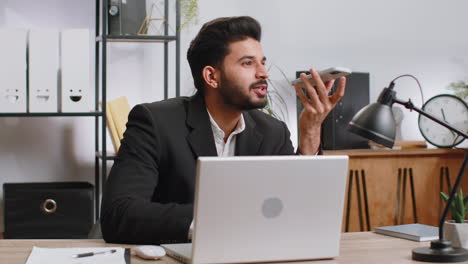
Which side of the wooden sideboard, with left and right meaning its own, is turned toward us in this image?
front

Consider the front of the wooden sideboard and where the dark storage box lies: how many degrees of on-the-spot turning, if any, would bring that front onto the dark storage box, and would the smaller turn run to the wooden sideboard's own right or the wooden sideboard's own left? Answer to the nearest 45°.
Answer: approximately 45° to the wooden sideboard's own right

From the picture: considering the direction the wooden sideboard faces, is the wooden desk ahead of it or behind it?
ahead

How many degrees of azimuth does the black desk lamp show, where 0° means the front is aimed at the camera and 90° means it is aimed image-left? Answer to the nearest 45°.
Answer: approximately 90°

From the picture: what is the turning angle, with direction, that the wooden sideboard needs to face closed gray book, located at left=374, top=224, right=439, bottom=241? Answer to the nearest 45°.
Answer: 0° — it already faces it

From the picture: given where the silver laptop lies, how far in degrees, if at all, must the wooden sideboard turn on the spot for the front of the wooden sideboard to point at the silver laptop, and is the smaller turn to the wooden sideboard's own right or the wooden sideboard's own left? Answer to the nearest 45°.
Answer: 0° — it already faces it

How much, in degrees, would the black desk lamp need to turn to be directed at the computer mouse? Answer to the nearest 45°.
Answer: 0° — it already faces it

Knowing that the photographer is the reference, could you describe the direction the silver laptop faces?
facing away from the viewer and to the left of the viewer

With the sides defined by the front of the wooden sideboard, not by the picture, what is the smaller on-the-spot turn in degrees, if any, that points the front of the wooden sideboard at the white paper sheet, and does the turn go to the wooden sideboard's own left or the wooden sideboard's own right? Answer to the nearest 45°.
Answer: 0° — it already faces it

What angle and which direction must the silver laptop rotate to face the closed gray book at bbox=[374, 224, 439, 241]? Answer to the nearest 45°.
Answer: approximately 90° to its right

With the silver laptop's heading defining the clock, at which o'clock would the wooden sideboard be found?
The wooden sideboard is roughly at 2 o'clock from the silver laptop.

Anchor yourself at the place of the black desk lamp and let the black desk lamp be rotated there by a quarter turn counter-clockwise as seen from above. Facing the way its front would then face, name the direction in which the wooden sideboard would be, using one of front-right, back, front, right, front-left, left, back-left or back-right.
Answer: back
